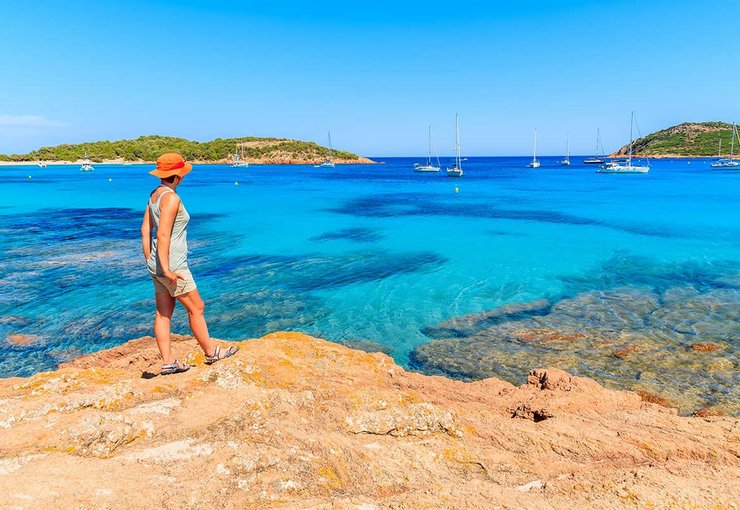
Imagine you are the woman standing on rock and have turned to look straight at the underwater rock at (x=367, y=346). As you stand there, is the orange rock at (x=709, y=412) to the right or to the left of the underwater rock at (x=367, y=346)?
right

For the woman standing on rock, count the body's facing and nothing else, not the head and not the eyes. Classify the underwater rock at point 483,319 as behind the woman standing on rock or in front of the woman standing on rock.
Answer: in front

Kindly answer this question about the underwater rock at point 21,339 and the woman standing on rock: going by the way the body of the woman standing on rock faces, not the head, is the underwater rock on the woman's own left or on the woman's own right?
on the woman's own left

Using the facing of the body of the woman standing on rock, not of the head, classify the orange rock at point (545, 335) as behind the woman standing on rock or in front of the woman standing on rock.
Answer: in front

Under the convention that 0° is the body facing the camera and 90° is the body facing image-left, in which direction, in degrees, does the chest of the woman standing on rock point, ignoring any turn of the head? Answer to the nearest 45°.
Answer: approximately 225°

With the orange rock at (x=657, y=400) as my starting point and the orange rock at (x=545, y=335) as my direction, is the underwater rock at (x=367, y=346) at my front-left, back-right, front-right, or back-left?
front-left

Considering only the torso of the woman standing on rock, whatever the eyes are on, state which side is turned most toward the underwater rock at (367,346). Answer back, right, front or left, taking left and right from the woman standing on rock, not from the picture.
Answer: front
